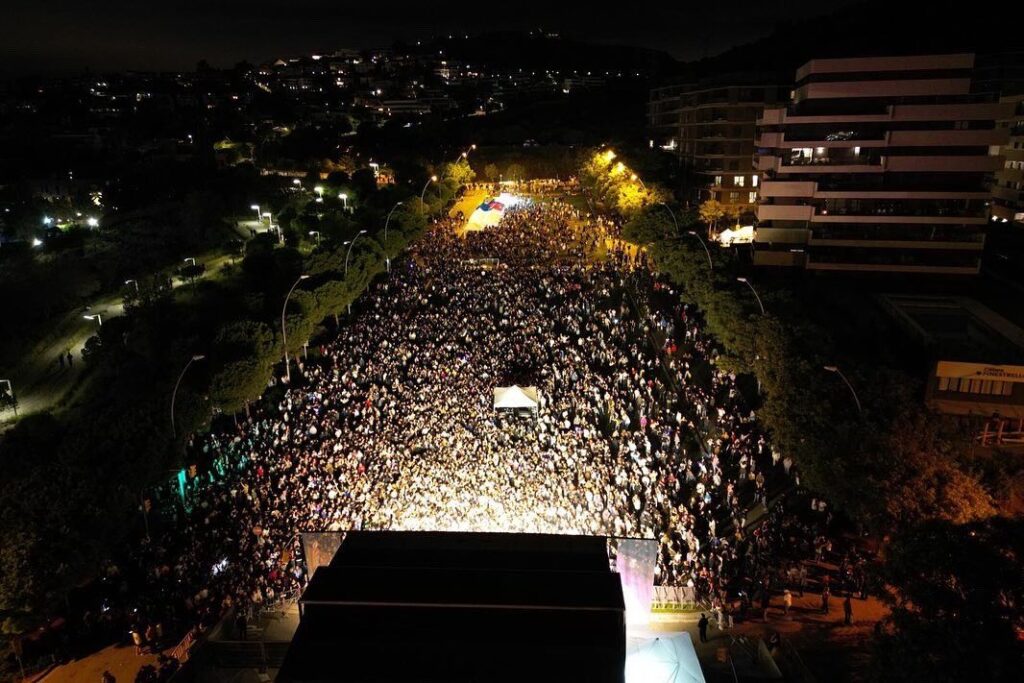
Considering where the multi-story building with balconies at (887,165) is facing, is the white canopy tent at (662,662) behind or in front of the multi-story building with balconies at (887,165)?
in front

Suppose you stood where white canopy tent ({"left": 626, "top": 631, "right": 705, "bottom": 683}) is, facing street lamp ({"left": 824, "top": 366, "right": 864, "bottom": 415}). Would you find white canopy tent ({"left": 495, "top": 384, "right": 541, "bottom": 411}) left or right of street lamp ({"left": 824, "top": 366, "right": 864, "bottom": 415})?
left

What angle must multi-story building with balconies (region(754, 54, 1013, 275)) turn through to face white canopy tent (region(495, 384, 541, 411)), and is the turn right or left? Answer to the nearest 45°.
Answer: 0° — it already faces it

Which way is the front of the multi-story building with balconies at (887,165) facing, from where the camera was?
facing the viewer

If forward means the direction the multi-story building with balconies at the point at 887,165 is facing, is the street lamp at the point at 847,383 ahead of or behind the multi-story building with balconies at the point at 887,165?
ahead

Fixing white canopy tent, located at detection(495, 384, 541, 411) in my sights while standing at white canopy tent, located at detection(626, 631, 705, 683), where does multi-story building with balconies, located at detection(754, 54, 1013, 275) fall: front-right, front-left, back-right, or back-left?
front-right

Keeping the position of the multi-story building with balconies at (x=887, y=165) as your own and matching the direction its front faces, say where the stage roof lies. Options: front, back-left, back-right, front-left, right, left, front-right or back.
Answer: front

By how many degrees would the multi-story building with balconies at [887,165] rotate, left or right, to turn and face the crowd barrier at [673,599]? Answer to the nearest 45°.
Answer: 0° — it already faces it
